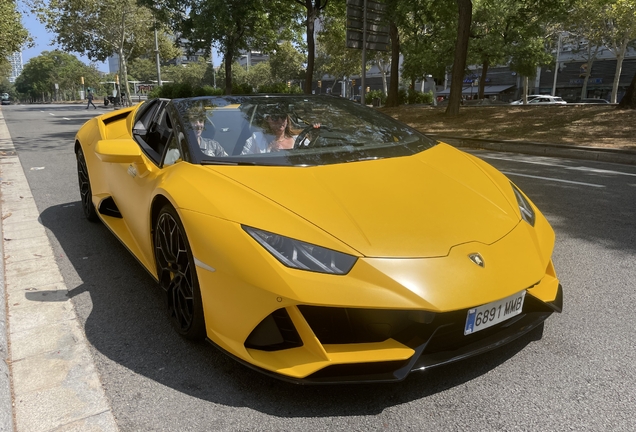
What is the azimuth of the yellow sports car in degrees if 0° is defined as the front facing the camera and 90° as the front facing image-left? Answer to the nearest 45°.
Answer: approximately 315°

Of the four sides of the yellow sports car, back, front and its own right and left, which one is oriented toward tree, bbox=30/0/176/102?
back

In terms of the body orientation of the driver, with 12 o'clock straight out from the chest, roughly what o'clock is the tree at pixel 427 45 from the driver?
The tree is roughly at 8 o'clock from the driver.

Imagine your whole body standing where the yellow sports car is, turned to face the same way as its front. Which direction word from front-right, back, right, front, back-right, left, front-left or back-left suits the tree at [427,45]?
back-left

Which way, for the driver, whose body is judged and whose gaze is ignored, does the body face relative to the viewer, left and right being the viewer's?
facing the viewer and to the right of the viewer

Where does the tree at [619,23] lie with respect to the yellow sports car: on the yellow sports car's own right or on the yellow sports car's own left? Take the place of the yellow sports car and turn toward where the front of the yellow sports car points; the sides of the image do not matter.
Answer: on the yellow sports car's own left

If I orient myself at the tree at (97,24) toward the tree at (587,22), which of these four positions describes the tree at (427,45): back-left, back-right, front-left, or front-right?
front-right

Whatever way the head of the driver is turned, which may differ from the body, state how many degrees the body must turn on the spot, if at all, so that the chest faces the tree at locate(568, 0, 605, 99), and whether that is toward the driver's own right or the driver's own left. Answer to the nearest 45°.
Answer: approximately 90° to the driver's own left

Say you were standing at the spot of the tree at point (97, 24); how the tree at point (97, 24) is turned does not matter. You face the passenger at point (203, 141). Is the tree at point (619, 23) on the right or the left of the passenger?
left

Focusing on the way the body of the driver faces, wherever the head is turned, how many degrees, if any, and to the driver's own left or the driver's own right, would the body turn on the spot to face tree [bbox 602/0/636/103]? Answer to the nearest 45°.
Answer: approximately 90° to the driver's own left
